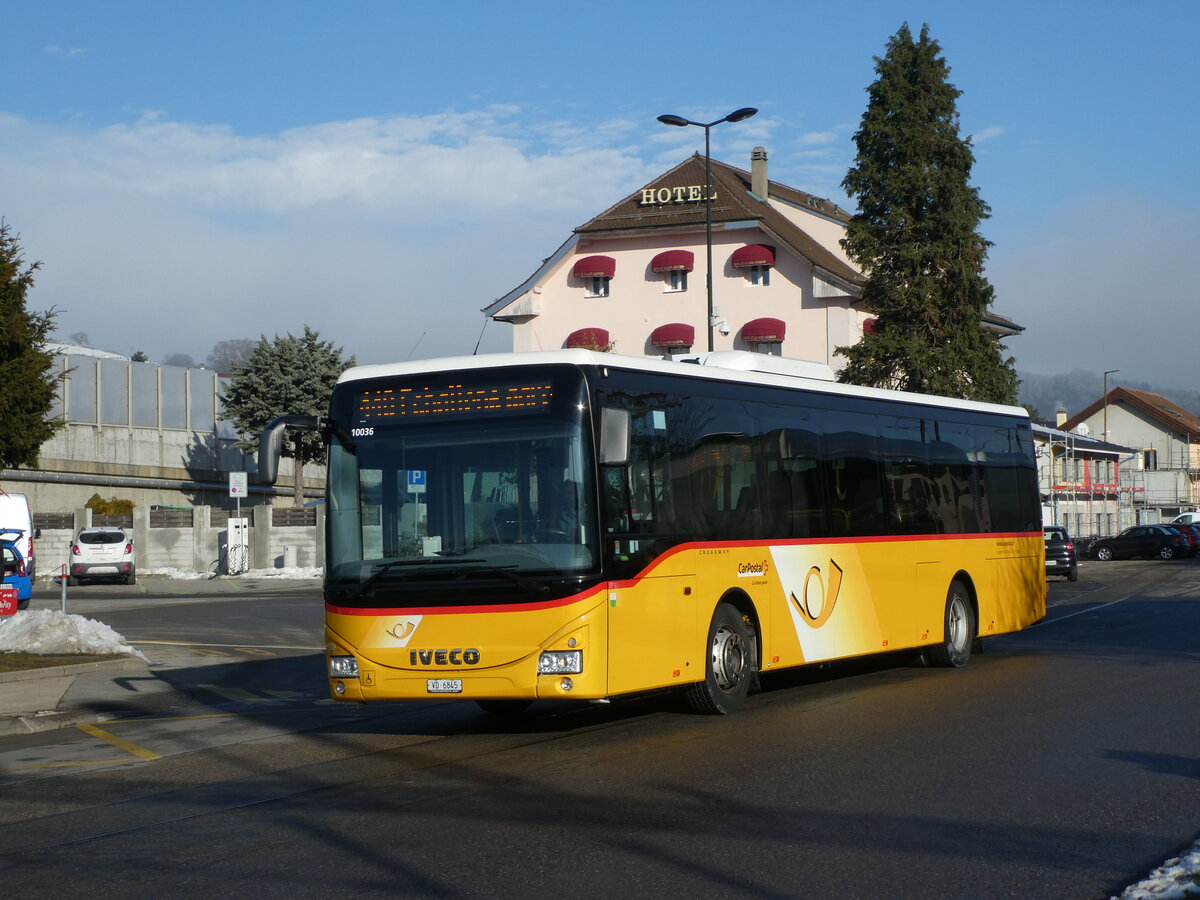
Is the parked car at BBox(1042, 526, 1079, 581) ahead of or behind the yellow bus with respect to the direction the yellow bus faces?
behind

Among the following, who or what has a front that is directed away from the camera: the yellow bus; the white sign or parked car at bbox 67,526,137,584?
the parked car

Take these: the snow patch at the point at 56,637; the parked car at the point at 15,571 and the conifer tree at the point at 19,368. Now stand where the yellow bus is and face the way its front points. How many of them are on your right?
3

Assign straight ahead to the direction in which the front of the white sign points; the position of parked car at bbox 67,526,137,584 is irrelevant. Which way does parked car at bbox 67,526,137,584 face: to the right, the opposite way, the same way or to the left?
the opposite way

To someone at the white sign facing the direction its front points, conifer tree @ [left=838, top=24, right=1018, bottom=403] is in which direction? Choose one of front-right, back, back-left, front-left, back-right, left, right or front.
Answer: left

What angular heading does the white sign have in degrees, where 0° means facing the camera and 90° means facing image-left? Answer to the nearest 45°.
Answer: approximately 0°

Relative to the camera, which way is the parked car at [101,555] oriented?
away from the camera

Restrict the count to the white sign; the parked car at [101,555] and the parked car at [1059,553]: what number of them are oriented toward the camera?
1

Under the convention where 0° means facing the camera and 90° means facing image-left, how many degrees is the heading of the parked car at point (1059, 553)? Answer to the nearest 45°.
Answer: approximately 180°

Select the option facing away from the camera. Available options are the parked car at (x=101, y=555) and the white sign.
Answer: the parked car
